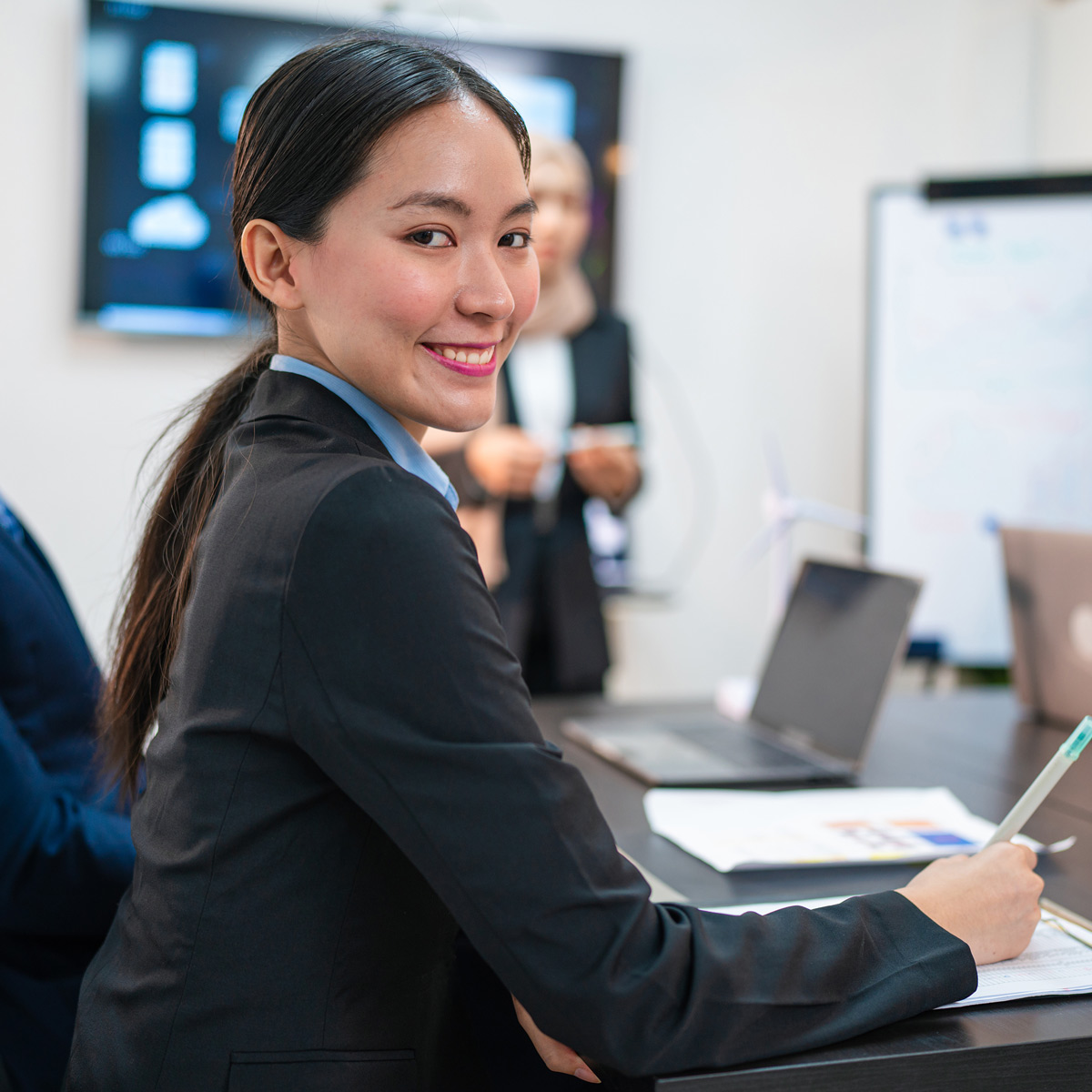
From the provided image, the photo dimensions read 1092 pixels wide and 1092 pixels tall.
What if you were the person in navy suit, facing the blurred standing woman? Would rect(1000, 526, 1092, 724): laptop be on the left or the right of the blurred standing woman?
right

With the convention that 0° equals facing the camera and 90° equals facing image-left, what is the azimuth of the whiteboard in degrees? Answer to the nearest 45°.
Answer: approximately 0°

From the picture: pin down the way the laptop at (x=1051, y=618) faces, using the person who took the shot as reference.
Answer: facing away from the viewer and to the right of the viewer

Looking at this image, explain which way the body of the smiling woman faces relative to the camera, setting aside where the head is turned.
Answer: to the viewer's right

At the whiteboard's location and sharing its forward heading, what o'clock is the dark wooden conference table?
The dark wooden conference table is roughly at 12 o'clock from the whiteboard.

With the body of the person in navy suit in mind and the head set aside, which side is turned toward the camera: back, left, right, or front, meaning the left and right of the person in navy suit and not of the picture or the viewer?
right

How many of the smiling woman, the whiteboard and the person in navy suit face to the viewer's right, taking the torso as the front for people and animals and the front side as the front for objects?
2
